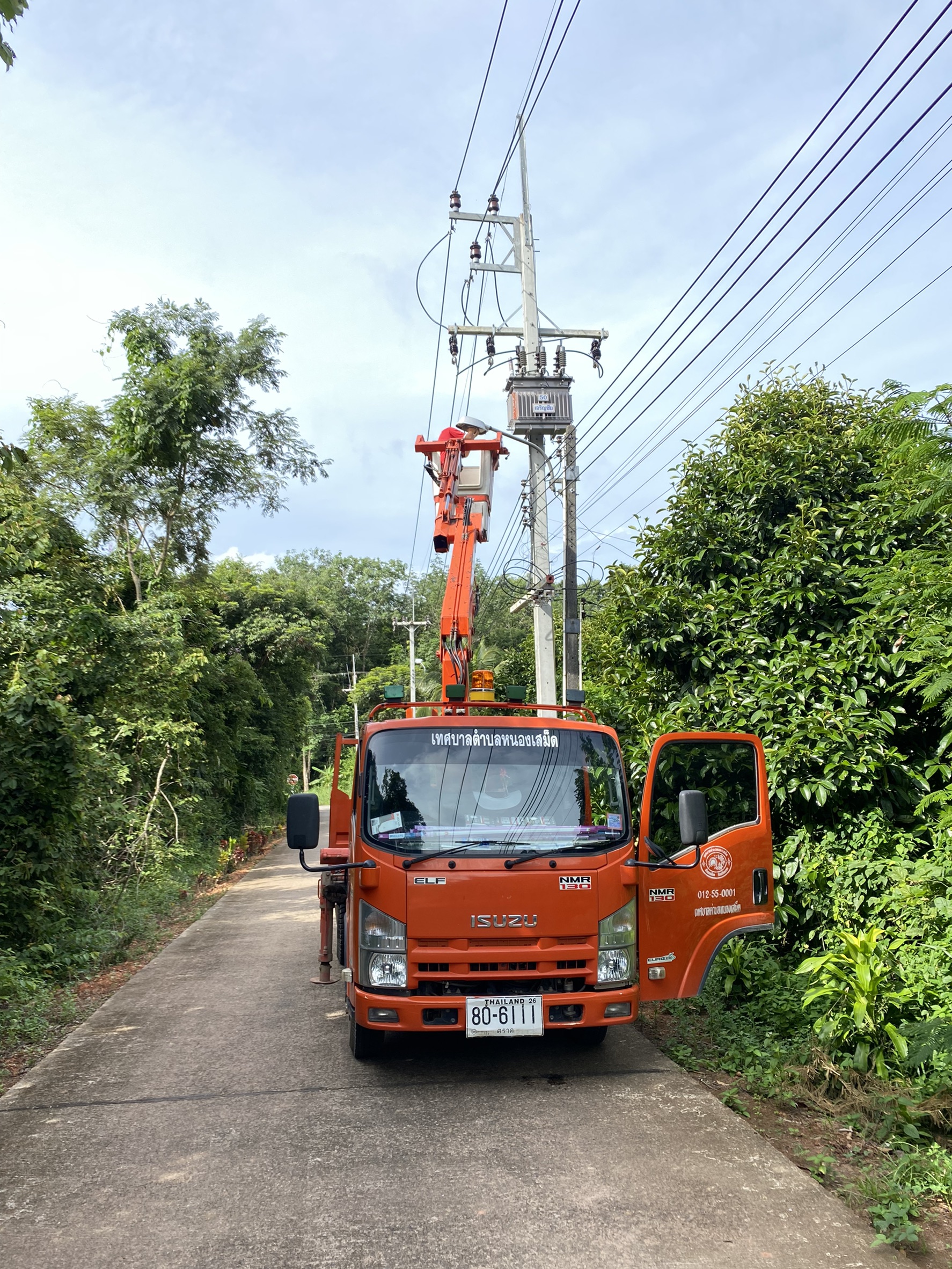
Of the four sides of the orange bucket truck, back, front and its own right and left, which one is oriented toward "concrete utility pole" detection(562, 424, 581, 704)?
back

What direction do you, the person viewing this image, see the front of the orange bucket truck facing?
facing the viewer

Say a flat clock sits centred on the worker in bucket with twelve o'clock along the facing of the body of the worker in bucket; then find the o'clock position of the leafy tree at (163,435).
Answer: The leafy tree is roughly at 8 o'clock from the worker in bucket.
